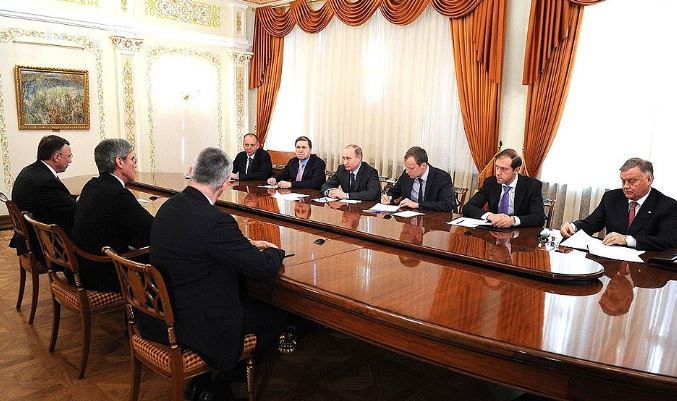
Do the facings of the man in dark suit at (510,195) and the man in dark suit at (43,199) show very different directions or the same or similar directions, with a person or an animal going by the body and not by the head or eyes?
very different directions

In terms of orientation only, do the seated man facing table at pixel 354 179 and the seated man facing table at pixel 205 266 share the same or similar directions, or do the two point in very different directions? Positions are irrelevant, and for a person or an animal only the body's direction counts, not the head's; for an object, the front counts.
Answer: very different directions

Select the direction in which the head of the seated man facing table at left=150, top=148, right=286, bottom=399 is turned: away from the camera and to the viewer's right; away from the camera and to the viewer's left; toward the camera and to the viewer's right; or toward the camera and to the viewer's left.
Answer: away from the camera and to the viewer's right

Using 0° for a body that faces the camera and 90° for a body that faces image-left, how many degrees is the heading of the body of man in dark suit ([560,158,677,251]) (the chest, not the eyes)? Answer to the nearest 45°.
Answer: approximately 45°

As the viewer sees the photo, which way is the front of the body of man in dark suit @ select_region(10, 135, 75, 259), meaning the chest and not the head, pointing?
to the viewer's right

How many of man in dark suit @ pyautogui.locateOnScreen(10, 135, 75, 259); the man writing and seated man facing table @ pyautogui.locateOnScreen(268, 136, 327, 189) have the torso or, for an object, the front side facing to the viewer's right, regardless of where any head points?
1

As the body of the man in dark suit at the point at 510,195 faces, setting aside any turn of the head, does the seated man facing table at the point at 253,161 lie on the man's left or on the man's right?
on the man's right

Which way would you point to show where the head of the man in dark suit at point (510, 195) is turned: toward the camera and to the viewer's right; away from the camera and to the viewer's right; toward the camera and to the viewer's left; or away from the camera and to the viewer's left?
toward the camera and to the viewer's left

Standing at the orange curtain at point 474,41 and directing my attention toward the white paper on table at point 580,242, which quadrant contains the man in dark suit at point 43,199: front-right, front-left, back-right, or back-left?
front-right

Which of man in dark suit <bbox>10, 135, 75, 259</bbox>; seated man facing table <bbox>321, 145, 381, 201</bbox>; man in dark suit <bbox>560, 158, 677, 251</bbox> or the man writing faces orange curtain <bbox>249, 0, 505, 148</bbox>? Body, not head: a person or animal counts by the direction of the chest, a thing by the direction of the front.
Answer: man in dark suit <bbox>10, 135, 75, 259</bbox>

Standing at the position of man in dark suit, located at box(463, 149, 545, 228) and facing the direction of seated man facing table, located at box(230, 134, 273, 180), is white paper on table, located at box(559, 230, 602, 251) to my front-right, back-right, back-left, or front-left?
back-left

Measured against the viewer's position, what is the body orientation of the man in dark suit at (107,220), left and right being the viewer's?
facing away from the viewer and to the right of the viewer

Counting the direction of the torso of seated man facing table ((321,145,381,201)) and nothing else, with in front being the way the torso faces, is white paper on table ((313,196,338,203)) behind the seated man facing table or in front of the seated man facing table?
in front

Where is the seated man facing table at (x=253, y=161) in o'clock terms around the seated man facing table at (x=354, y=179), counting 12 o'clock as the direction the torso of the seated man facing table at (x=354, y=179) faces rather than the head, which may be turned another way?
the seated man facing table at (x=253, y=161) is roughly at 3 o'clock from the seated man facing table at (x=354, y=179).

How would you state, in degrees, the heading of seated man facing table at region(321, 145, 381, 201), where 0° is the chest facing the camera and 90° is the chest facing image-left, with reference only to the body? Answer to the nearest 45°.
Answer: approximately 45°

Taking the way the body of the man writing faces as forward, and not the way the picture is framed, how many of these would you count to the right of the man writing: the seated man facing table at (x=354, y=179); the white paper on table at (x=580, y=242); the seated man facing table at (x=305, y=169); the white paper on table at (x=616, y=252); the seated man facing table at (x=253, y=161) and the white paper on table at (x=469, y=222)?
3

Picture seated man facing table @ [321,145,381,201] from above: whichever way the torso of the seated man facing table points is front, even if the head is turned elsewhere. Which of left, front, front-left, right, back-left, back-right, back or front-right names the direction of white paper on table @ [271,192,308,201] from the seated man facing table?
front

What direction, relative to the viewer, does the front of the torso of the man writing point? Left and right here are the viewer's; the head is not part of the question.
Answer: facing the viewer and to the left of the viewer

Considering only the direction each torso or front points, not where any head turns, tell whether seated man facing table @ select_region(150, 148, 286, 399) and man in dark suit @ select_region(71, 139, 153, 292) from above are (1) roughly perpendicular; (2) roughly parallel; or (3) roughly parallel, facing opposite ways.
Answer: roughly parallel
